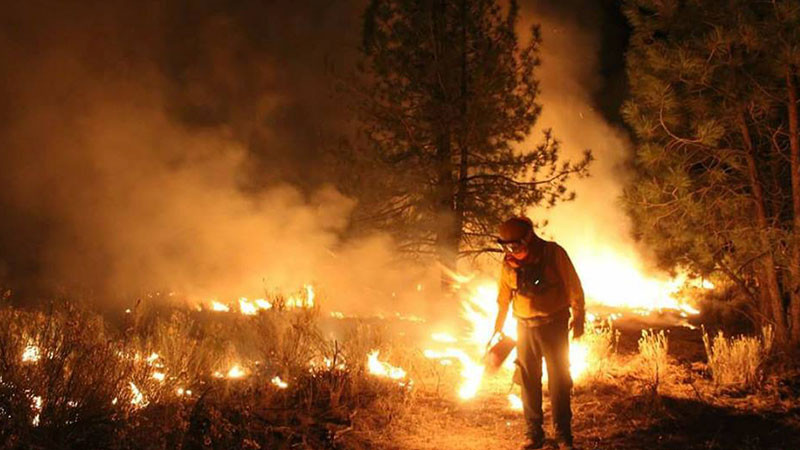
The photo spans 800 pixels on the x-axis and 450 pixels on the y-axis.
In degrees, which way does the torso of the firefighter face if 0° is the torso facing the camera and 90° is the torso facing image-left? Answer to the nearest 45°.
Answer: approximately 45°

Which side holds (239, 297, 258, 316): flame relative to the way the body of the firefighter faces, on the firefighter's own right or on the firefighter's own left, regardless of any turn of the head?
on the firefighter's own right

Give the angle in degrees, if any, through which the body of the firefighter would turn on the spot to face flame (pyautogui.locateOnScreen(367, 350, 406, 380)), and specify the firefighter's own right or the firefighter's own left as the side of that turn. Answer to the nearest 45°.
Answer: approximately 90° to the firefighter's own right

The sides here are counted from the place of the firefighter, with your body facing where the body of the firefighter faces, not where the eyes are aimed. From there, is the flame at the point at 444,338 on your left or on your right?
on your right

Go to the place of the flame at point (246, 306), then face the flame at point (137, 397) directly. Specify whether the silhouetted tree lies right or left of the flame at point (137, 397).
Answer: left

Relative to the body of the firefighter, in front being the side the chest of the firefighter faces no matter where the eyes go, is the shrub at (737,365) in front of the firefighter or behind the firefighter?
behind

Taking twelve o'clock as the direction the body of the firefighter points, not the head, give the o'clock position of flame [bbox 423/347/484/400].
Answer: The flame is roughly at 4 o'clock from the firefighter.

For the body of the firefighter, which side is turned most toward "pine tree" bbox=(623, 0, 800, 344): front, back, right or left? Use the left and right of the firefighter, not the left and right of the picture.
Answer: back
